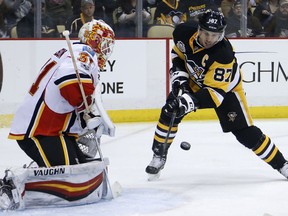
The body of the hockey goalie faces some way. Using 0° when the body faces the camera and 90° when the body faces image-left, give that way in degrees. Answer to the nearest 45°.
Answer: approximately 270°

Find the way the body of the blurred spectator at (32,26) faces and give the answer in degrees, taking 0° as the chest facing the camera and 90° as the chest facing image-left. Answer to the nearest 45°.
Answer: approximately 0°

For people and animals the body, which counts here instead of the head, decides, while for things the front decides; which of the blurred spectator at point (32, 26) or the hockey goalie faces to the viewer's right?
the hockey goalie

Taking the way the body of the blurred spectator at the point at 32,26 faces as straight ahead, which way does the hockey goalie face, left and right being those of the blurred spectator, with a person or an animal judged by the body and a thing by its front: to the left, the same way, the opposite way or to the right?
to the left

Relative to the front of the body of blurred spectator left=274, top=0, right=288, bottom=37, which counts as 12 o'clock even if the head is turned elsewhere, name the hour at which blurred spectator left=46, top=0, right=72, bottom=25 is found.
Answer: blurred spectator left=46, top=0, right=72, bottom=25 is roughly at 2 o'clock from blurred spectator left=274, top=0, right=288, bottom=37.

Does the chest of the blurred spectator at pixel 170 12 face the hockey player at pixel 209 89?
yes

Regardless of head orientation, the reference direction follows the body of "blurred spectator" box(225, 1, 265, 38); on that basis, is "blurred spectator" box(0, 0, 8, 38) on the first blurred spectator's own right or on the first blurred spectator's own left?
on the first blurred spectator's own right

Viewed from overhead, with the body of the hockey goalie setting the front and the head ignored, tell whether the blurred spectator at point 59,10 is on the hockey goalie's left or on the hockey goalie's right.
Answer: on the hockey goalie's left

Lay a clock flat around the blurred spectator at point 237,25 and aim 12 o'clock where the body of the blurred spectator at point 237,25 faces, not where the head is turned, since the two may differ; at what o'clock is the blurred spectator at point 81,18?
the blurred spectator at point 81,18 is roughly at 2 o'clock from the blurred spectator at point 237,25.

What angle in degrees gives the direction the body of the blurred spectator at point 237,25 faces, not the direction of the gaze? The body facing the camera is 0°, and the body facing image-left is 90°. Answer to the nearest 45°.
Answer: approximately 0°
